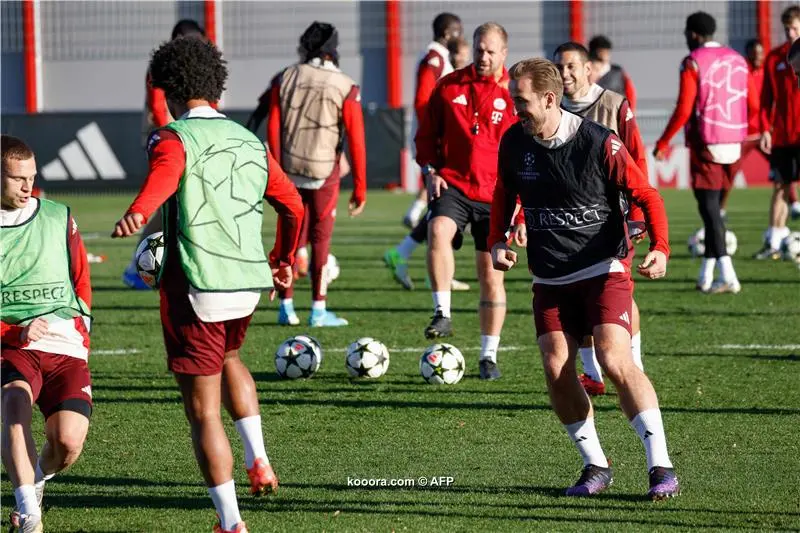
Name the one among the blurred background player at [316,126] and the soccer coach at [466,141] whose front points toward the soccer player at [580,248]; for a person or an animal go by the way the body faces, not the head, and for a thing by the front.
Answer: the soccer coach at [466,141]

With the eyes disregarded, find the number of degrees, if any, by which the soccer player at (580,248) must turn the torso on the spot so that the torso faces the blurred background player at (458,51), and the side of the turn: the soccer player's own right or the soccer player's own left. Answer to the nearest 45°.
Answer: approximately 135° to the soccer player's own right

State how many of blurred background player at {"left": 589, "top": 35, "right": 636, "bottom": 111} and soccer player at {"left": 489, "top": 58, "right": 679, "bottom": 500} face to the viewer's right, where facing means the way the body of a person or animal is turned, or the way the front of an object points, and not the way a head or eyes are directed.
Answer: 0

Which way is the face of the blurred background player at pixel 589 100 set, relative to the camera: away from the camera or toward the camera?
toward the camera

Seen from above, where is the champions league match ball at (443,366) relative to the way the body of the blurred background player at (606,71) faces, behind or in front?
in front

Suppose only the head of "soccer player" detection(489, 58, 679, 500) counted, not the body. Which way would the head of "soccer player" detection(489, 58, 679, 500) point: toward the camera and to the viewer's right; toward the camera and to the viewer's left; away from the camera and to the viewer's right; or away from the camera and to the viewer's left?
toward the camera and to the viewer's left

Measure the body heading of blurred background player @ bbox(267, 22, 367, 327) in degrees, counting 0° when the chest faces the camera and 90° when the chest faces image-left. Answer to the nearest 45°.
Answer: approximately 225°

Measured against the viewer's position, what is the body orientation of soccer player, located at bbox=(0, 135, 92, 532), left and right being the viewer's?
facing the viewer

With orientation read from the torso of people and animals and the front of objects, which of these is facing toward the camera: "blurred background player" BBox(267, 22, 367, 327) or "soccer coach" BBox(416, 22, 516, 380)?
the soccer coach

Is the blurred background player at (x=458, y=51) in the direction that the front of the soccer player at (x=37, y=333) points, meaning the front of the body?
no
